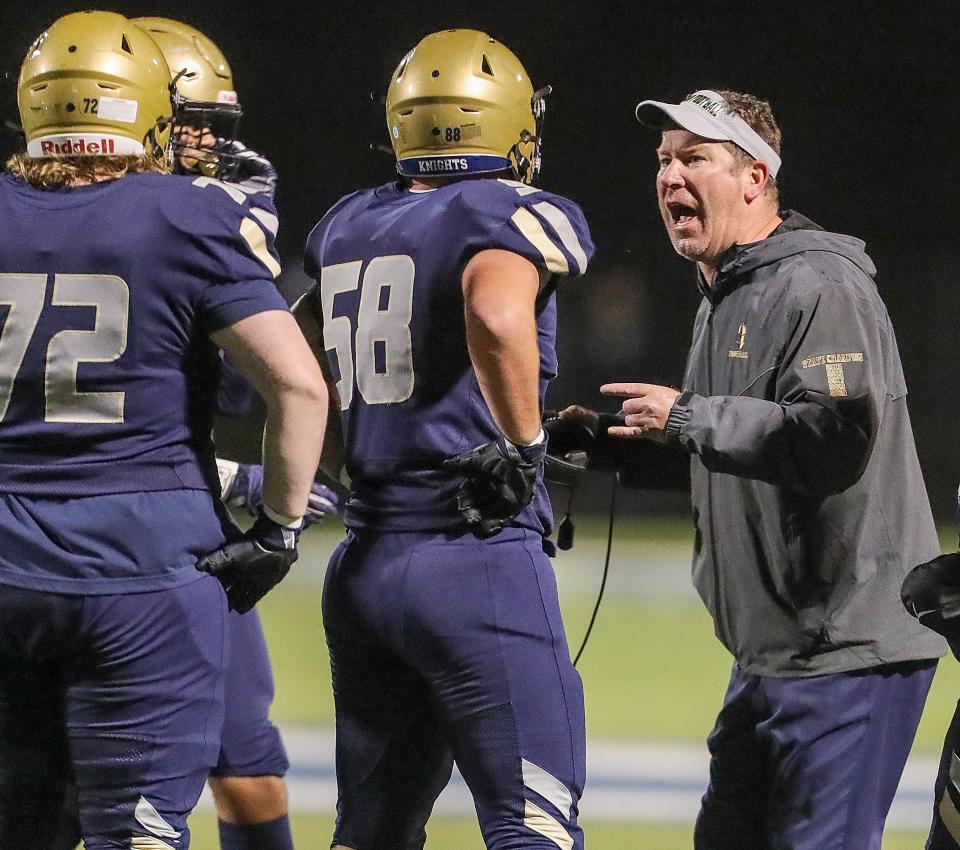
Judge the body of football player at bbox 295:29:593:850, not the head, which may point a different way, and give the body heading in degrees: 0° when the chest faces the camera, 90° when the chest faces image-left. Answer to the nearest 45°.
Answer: approximately 225°

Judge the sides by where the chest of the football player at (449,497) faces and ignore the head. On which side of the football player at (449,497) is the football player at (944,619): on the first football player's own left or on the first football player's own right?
on the first football player's own right

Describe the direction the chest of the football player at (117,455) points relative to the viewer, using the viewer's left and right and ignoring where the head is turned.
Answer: facing away from the viewer and to the right of the viewer

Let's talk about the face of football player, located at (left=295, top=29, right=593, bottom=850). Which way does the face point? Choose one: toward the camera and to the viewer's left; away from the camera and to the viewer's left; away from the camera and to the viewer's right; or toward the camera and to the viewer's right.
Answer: away from the camera and to the viewer's right

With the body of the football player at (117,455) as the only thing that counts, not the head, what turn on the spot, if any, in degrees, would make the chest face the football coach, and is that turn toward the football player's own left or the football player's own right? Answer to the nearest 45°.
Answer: approximately 45° to the football player's own right

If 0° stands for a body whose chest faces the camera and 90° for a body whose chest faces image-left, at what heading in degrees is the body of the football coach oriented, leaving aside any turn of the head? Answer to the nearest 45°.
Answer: approximately 45°
